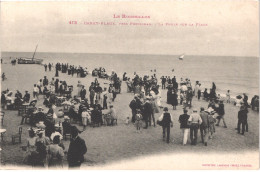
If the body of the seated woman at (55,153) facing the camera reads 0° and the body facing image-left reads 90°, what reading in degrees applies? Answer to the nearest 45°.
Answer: approximately 180°

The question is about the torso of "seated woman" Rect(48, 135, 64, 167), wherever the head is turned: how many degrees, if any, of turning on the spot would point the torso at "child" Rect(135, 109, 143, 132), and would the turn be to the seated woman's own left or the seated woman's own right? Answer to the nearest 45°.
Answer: approximately 45° to the seated woman's own right

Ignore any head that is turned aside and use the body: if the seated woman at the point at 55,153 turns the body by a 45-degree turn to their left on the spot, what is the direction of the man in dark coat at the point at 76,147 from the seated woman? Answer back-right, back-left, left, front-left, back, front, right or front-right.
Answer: back
